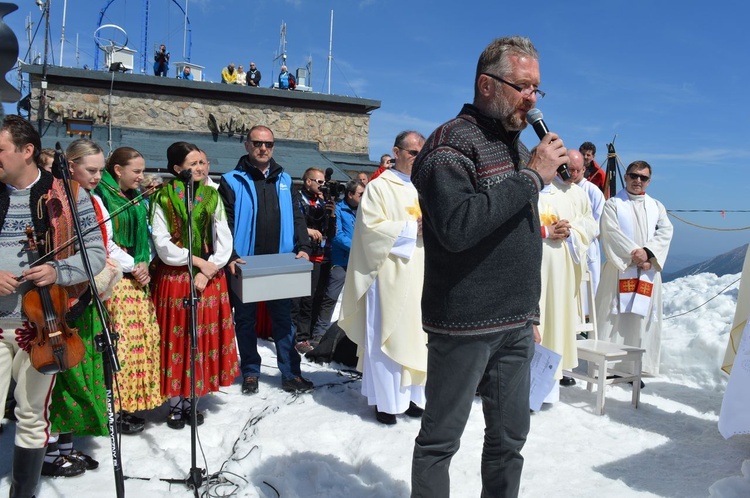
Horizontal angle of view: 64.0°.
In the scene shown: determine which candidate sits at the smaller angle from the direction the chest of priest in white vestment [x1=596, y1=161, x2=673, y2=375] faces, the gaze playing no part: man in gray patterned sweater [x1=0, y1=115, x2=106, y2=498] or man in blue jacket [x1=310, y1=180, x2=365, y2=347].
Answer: the man in gray patterned sweater

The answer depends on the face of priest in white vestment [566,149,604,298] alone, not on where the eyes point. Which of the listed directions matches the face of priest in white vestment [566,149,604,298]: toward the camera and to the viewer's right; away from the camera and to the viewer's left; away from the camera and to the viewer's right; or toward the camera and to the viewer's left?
toward the camera and to the viewer's left

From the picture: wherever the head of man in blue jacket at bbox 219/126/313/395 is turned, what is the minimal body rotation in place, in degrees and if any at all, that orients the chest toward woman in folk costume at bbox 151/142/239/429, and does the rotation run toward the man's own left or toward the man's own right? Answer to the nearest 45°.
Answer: approximately 45° to the man's own right

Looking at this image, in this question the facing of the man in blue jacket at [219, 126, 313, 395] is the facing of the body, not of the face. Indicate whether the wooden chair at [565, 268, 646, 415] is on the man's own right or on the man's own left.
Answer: on the man's own left

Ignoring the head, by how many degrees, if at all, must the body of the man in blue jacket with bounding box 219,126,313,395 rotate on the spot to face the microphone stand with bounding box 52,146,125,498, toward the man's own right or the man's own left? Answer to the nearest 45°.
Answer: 0° — they already face it

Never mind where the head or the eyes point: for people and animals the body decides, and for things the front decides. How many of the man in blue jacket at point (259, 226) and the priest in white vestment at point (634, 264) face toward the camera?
2

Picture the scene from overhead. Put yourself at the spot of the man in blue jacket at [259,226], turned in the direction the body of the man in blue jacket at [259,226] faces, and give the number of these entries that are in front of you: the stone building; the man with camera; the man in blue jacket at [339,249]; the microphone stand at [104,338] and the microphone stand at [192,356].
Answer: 2
